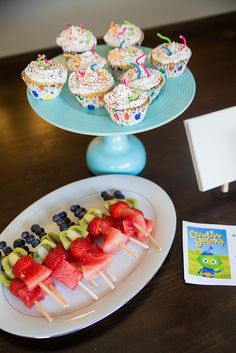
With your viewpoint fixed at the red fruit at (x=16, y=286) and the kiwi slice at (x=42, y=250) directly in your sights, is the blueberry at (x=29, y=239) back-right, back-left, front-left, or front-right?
front-left

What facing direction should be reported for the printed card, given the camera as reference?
facing the viewer

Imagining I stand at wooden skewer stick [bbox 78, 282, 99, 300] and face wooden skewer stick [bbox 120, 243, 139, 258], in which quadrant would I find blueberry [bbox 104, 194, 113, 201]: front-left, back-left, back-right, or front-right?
front-left
